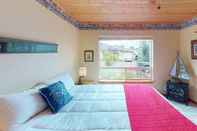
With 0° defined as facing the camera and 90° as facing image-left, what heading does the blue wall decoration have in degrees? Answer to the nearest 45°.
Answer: approximately 315°

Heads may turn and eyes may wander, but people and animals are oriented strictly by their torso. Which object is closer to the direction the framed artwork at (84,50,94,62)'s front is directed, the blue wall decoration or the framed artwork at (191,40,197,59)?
the blue wall decoration

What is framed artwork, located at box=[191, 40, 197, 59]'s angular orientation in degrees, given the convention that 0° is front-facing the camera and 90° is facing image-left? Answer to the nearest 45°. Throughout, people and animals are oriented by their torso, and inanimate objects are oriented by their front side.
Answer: approximately 45°
